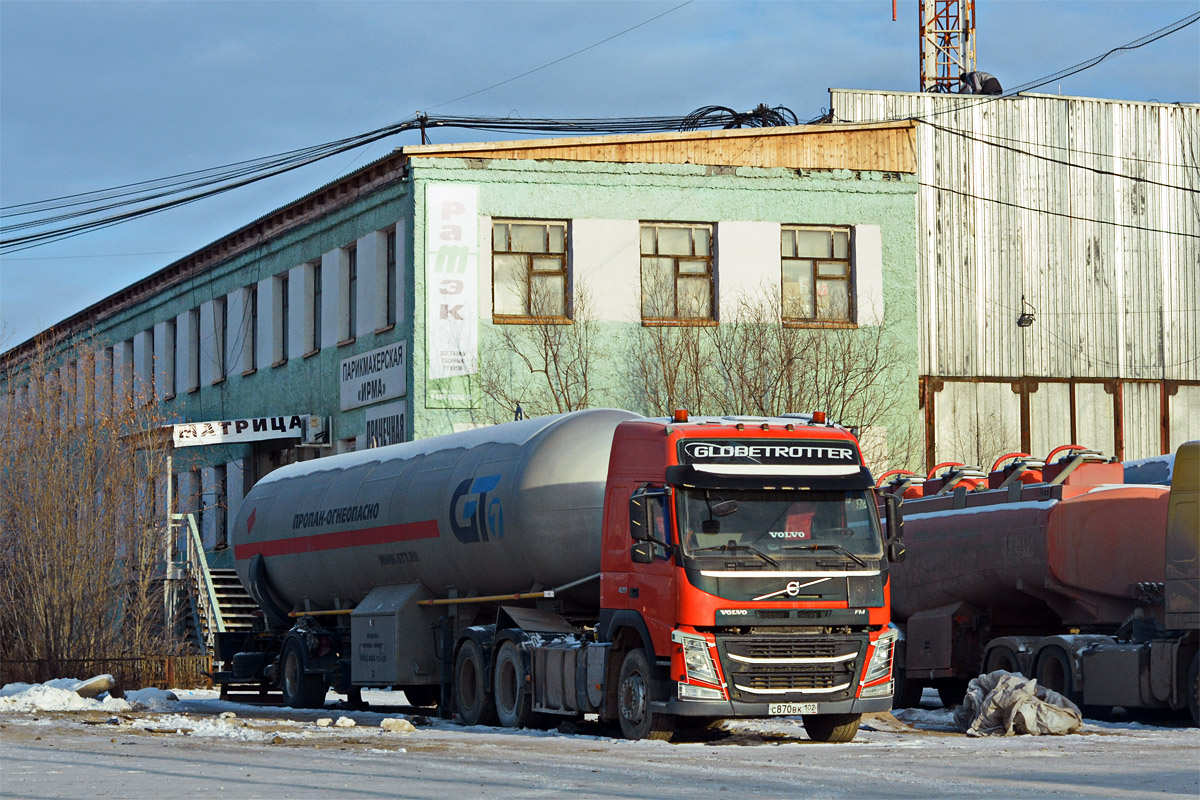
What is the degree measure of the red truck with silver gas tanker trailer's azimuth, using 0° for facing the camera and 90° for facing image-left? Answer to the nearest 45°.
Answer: approximately 315°

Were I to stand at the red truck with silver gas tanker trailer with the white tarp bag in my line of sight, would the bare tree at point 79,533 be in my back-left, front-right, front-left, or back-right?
back-left

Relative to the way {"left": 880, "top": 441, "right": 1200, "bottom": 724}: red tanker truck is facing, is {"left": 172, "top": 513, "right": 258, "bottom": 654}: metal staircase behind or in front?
behind

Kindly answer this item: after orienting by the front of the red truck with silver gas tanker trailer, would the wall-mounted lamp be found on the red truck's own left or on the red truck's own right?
on the red truck's own left

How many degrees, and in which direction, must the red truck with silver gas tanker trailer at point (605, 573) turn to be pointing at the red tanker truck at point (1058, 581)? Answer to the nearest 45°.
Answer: approximately 90° to its left

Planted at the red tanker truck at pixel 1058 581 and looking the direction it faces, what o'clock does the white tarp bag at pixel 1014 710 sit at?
The white tarp bag is roughly at 2 o'clock from the red tanker truck.

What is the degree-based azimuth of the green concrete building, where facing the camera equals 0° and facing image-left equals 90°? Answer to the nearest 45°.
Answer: approximately 45°

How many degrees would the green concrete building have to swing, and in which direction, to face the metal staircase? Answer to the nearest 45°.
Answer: approximately 45° to its right
